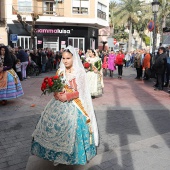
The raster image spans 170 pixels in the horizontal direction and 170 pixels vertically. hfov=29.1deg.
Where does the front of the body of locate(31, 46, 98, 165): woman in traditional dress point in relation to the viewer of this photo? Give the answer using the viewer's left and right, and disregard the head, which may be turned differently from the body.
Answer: facing the viewer and to the left of the viewer

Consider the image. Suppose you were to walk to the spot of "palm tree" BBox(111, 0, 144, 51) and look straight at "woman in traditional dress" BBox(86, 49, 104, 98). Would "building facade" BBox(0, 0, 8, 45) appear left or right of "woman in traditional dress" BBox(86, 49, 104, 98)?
right

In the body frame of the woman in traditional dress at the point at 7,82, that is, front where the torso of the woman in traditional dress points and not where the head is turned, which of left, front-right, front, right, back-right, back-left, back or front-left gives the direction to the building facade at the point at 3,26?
back-right

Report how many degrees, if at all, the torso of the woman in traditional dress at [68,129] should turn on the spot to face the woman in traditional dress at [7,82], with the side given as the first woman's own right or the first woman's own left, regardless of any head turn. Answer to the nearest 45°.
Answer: approximately 135° to the first woman's own right

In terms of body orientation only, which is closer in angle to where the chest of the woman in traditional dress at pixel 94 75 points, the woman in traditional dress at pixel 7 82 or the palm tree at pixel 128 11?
the woman in traditional dress

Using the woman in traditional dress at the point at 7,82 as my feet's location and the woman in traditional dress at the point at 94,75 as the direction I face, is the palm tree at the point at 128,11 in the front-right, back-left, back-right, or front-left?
front-left

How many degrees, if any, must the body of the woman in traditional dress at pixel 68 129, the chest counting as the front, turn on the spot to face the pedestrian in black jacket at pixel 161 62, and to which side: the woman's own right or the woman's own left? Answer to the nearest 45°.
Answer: approximately 180°

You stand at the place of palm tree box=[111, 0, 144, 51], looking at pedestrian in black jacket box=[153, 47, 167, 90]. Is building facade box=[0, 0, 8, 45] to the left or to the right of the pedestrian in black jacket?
right

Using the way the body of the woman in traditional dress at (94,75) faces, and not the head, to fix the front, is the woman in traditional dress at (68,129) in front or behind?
in front
